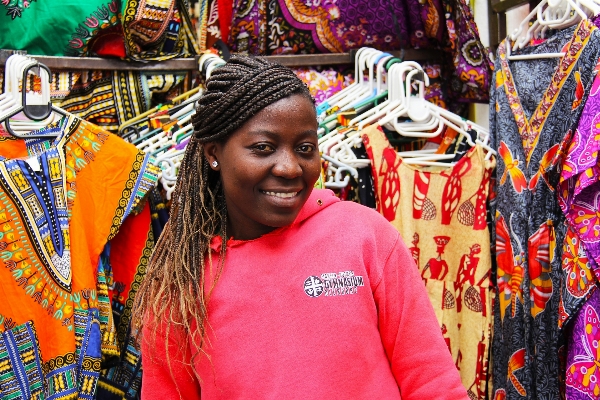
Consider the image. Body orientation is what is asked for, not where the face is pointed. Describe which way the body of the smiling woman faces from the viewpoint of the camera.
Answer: toward the camera

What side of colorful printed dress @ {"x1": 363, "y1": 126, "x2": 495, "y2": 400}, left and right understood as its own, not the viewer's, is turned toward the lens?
front

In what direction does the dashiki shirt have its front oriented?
toward the camera

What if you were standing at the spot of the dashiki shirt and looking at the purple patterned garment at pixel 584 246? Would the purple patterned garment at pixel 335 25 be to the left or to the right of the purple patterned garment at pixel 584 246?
left

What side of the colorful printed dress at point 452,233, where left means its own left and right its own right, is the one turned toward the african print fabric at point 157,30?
right

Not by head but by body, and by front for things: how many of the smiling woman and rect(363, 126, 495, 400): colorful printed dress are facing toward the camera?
2

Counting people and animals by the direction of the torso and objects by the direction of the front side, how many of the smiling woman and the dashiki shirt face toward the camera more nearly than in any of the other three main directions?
2

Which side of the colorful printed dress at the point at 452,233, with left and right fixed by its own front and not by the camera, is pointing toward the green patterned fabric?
right

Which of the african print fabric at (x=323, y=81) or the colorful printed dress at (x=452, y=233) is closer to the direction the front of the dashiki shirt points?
the colorful printed dress

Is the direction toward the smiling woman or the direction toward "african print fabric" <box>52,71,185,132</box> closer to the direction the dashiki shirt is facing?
the smiling woman

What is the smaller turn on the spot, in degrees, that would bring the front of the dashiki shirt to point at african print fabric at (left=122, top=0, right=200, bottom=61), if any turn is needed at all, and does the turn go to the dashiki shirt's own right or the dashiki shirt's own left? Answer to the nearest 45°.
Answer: approximately 135° to the dashiki shirt's own left

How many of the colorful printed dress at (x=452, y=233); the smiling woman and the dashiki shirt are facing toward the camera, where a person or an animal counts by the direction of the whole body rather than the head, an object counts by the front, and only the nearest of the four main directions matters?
3
